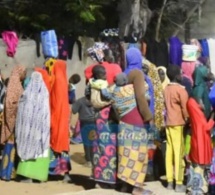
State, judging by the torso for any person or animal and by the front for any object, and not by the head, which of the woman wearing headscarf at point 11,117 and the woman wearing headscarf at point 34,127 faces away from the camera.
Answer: the woman wearing headscarf at point 34,127

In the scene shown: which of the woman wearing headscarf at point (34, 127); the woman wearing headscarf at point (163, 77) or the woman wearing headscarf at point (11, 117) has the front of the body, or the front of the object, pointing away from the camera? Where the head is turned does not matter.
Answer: the woman wearing headscarf at point (34, 127)

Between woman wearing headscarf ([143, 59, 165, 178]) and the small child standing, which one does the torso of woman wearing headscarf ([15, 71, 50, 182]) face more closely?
the small child standing

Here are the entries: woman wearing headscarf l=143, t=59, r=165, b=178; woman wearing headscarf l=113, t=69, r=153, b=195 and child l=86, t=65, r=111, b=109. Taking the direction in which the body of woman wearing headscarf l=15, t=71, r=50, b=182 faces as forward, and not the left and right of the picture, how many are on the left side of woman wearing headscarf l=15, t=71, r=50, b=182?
0

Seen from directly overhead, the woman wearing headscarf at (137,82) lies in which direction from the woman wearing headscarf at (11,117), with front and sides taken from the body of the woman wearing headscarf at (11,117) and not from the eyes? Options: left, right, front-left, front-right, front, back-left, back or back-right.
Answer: front-right

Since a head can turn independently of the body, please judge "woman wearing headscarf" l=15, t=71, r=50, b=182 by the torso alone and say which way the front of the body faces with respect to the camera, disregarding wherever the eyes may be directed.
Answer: away from the camera

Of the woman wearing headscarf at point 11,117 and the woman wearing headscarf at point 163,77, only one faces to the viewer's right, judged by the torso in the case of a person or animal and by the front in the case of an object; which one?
the woman wearing headscarf at point 11,117

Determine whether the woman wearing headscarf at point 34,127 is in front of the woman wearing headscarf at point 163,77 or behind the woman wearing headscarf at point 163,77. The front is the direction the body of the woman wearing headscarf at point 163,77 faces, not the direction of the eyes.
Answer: in front

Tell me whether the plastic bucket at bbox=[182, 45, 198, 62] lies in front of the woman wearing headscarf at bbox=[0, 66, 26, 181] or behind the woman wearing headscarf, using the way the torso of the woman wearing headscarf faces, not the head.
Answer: in front
